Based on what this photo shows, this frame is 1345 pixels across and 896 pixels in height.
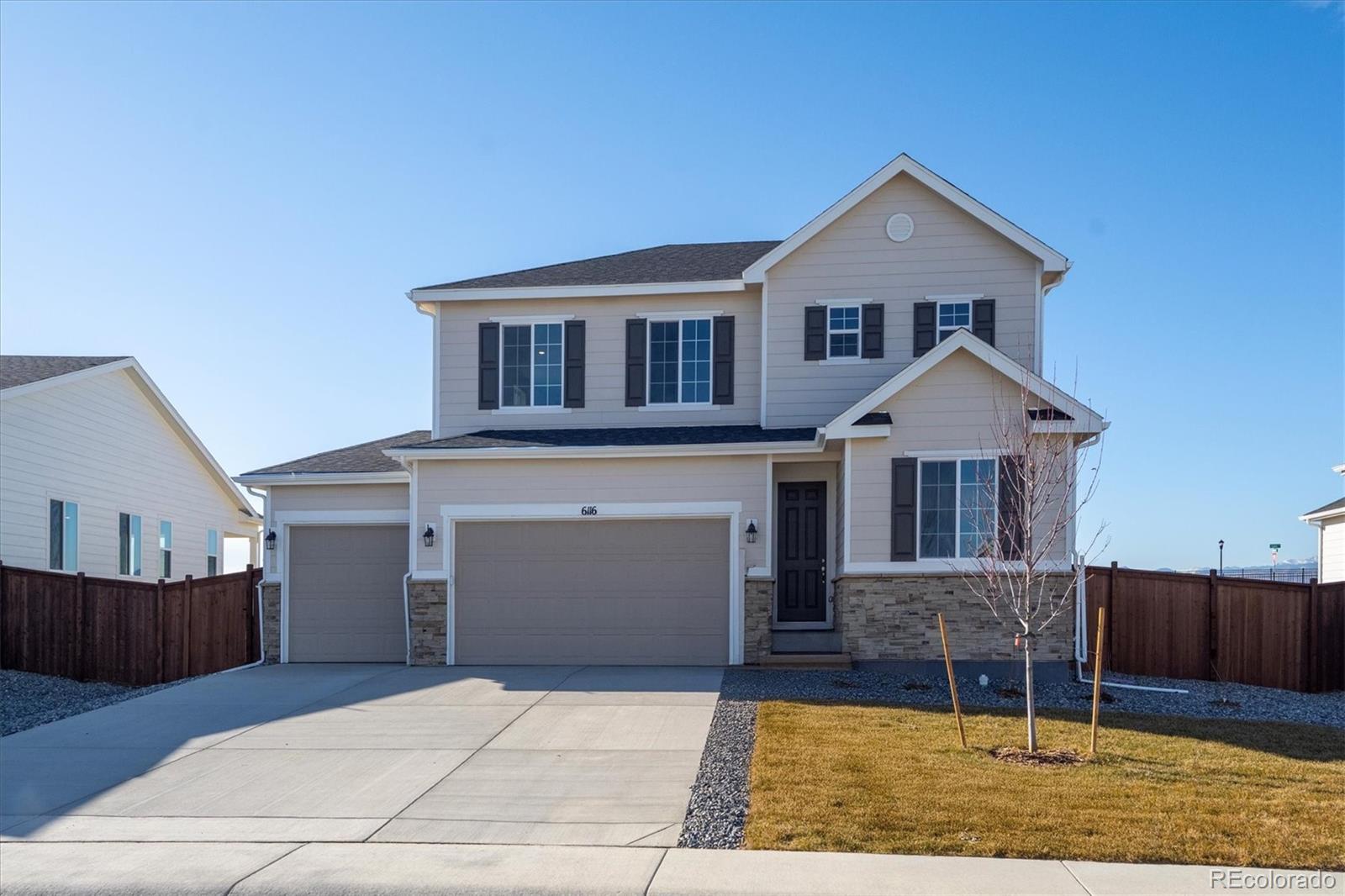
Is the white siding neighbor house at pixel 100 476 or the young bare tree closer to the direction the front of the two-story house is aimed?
the young bare tree

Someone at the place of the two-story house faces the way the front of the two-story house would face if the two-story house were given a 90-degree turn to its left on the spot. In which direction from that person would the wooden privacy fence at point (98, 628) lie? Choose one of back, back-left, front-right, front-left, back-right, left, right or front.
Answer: back

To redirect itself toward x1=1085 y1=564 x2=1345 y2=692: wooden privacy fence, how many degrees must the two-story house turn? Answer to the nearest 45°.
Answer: approximately 90° to its left

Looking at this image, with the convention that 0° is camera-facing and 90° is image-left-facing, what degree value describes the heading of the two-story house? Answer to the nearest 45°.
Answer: approximately 0°

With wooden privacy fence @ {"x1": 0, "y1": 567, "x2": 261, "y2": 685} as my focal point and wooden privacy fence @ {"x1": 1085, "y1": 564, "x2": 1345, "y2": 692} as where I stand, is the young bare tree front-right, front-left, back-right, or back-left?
front-left

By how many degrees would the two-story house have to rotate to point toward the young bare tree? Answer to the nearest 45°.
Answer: approximately 45° to its left
